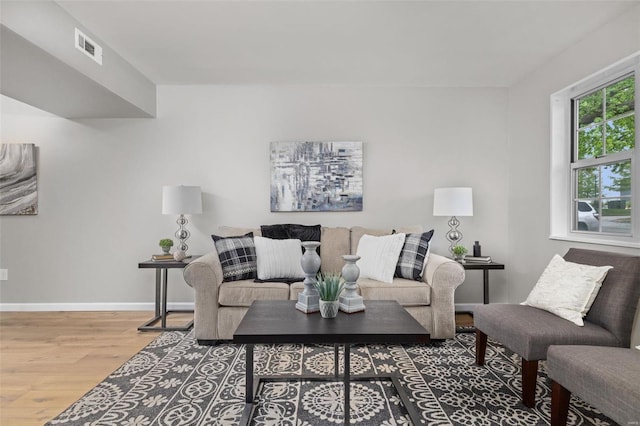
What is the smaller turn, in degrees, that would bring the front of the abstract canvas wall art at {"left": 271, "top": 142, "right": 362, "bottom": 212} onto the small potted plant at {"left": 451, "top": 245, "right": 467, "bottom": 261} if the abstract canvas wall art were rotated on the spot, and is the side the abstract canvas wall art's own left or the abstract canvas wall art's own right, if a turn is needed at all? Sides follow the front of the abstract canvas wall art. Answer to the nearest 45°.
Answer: approximately 90° to the abstract canvas wall art's own left

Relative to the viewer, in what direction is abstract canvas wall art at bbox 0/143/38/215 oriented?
toward the camera

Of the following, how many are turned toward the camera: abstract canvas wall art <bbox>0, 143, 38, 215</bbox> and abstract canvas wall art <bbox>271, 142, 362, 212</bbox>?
2

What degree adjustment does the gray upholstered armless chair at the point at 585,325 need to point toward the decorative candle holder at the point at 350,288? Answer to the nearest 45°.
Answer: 0° — it already faces it

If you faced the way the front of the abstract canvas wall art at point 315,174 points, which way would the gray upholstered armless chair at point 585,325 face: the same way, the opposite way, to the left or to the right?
to the right

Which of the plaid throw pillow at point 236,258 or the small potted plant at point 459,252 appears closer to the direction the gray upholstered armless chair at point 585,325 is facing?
the plaid throw pillow

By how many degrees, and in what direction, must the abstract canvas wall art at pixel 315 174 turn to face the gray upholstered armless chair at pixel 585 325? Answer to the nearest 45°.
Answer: approximately 45° to its left

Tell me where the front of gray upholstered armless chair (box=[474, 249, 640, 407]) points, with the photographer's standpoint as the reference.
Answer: facing the viewer and to the left of the viewer

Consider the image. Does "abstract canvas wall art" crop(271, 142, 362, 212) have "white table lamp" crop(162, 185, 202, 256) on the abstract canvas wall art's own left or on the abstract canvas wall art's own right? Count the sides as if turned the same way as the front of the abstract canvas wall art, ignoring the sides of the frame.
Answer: on the abstract canvas wall art's own right

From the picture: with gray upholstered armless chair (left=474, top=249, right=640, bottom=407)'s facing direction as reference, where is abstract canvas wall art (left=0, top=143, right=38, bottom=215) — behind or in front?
in front

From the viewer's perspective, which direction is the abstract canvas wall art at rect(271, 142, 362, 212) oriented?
toward the camera

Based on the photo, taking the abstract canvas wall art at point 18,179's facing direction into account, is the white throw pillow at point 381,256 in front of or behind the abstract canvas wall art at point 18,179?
in front

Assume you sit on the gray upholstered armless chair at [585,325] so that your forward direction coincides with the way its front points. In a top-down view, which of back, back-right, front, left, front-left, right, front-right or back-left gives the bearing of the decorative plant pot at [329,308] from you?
front

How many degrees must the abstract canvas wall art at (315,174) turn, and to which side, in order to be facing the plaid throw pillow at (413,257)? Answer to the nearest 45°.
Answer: approximately 45° to its left

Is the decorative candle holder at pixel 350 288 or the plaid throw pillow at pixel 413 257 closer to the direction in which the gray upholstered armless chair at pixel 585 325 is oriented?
the decorative candle holder
